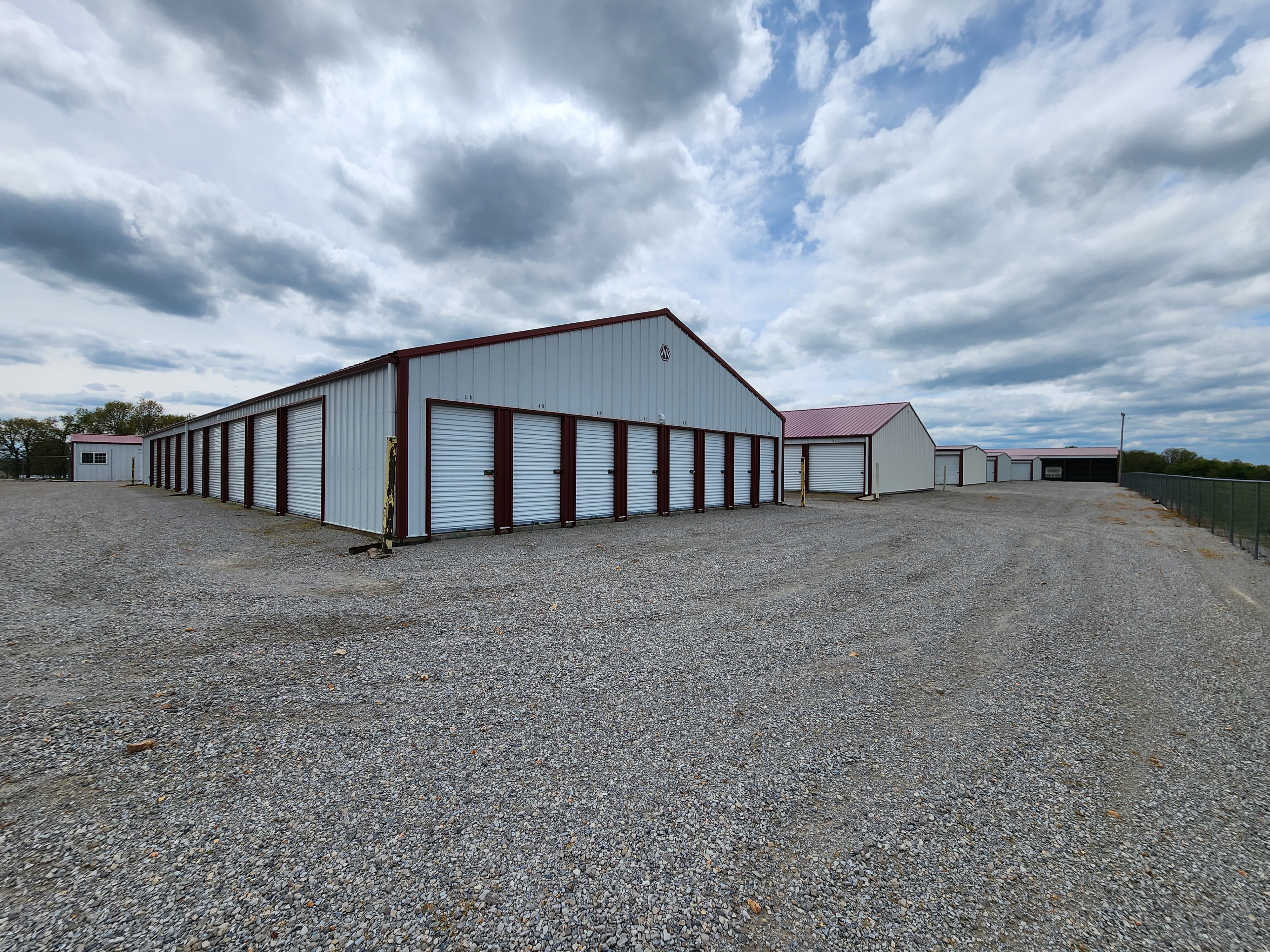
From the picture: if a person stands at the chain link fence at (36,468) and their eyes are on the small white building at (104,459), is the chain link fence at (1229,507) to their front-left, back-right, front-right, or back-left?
front-right

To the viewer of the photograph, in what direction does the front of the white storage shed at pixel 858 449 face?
facing the viewer and to the left of the viewer

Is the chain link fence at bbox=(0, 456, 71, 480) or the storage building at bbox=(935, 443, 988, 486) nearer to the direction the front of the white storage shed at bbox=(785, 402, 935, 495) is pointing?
the chain link fence

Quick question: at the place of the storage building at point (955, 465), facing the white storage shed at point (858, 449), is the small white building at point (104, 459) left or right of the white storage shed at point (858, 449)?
right

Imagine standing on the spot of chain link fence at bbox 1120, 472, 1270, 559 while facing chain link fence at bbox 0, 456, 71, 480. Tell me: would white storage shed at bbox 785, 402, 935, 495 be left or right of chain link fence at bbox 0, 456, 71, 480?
right

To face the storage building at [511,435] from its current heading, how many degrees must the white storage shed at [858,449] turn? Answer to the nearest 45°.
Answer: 0° — it already faces it

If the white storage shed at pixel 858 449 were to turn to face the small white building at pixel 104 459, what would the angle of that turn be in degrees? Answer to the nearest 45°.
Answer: approximately 45° to its right

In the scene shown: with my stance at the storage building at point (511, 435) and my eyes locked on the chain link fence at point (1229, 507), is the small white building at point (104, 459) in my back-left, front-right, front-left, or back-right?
back-left

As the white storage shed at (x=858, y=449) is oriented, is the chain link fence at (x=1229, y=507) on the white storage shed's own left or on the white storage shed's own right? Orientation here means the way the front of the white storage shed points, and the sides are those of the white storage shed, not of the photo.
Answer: on the white storage shed's own left

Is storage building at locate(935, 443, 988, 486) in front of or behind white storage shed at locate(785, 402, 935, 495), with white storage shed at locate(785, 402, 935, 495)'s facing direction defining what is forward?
behind

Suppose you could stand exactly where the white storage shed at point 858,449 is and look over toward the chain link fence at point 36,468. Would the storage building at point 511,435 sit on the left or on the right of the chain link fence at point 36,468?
left

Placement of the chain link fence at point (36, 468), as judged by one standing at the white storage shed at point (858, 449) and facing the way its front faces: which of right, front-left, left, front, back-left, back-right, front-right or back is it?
front-right
